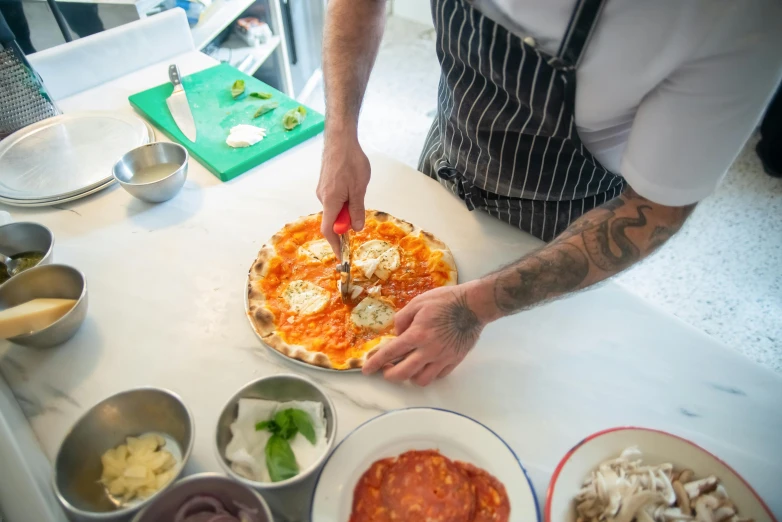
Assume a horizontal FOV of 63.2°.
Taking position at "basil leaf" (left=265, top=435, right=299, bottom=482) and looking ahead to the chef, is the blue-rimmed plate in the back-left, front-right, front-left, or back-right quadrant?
front-right

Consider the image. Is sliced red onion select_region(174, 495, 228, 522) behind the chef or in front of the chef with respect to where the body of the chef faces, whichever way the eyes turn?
in front

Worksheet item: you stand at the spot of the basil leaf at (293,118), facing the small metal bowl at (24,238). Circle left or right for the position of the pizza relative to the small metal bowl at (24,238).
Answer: left

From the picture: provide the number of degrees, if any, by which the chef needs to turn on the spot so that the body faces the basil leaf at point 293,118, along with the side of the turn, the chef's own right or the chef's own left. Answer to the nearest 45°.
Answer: approximately 90° to the chef's own right

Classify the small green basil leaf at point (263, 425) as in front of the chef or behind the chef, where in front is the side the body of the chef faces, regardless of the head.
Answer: in front

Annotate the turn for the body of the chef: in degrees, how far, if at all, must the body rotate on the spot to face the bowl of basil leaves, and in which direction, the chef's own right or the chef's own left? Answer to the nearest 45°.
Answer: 0° — they already face it

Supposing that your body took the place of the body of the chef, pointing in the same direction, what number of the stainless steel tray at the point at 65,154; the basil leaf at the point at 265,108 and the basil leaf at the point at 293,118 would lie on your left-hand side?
0

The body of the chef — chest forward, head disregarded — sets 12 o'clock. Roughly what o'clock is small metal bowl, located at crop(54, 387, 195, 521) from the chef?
The small metal bowl is roughly at 12 o'clock from the chef.

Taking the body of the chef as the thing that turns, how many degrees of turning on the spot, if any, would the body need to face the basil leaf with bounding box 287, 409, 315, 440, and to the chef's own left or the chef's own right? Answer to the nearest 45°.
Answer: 0° — they already face it

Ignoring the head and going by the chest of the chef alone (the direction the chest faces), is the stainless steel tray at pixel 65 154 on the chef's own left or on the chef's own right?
on the chef's own right

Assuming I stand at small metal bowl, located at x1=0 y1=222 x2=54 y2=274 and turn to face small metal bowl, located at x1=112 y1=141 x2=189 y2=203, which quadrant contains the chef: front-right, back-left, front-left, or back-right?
front-right

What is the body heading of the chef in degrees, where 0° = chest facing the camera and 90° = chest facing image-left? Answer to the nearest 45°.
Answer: approximately 45°

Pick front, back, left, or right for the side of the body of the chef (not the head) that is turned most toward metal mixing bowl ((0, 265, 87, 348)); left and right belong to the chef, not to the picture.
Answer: front

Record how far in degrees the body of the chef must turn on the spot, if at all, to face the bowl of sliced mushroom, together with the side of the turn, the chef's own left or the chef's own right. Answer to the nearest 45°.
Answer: approximately 45° to the chef's own left

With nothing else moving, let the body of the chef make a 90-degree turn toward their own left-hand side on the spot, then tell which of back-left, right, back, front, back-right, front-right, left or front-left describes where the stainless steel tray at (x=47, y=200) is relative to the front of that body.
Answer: back-right
